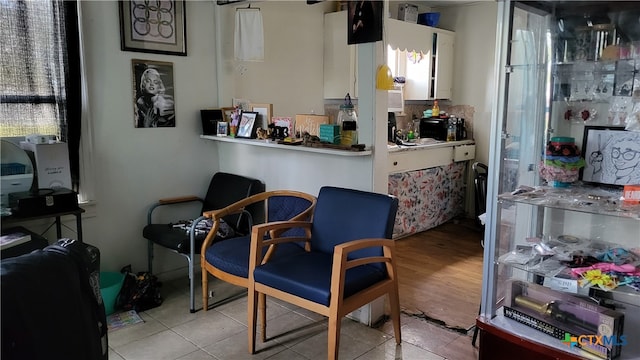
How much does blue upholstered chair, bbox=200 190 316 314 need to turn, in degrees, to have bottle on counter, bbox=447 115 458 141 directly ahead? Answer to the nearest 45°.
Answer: approximately 180°

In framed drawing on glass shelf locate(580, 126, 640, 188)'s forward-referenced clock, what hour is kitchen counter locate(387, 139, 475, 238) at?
The kitchen counter is roughly at 5 o'clock from the framed drawing on glass shelf.

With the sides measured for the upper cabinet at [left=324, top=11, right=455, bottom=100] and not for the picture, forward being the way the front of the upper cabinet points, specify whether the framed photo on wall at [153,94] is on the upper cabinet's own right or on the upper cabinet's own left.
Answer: on the upper cabinet's own right

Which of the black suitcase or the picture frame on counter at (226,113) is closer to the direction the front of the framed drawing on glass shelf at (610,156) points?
the black suitcase

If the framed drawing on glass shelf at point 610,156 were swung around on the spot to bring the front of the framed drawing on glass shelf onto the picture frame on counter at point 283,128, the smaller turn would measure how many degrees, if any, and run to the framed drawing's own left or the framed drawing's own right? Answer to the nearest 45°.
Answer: approximately 90° to the framed drawing's own right

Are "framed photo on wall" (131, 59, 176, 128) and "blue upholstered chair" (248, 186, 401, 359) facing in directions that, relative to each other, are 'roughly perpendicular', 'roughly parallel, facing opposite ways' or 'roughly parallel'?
roughly perpendicular

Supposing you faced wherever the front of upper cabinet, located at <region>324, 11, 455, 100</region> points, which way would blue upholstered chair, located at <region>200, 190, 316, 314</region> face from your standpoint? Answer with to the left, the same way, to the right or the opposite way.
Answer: to the right

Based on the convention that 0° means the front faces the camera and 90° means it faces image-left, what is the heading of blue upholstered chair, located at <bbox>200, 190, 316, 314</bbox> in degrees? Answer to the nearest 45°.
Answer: approximately 45°

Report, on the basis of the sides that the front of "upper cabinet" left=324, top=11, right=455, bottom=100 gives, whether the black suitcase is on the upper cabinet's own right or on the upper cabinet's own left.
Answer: on the upper cabinet's own right

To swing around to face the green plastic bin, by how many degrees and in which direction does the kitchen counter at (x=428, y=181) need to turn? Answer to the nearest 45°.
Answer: approximately 90° to its right

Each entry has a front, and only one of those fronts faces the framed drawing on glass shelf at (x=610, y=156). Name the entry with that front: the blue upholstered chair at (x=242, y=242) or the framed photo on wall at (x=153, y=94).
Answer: the framed photo on wall

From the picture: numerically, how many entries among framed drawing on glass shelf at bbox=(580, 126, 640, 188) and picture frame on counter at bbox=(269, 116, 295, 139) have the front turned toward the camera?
2
